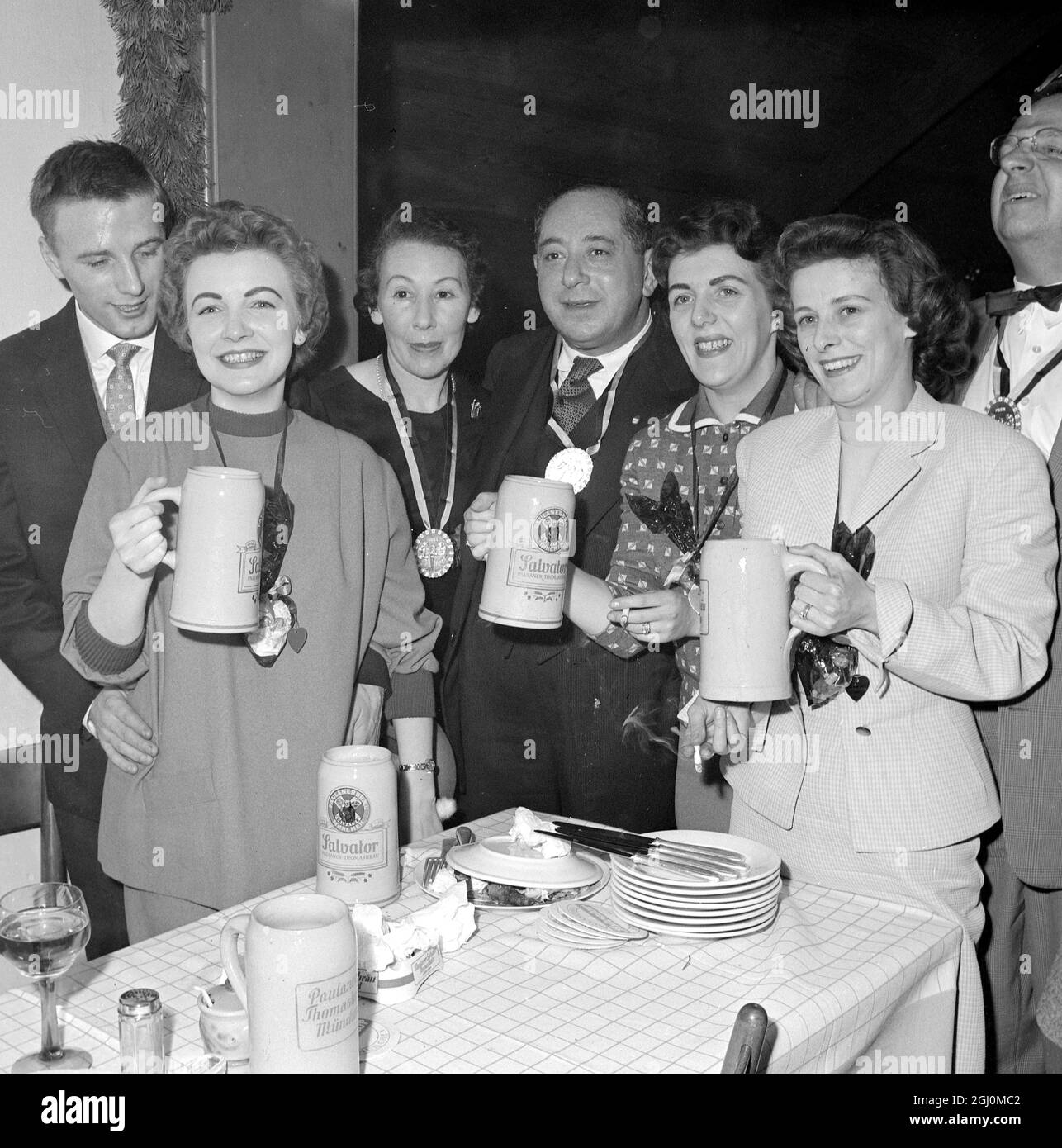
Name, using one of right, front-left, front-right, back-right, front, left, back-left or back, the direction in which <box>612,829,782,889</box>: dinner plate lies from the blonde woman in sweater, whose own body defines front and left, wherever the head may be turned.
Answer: front-left

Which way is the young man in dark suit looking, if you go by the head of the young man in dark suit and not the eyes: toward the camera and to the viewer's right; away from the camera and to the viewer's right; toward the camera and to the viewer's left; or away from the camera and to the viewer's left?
toward the camera and to the viewer's right

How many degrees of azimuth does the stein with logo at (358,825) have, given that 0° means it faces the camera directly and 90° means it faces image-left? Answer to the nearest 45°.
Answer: approximately 0°

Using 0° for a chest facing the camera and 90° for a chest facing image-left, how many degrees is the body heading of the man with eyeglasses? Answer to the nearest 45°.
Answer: approximately 45°

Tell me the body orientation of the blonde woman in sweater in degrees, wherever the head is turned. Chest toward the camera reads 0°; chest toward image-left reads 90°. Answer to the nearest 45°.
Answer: approximately 0°

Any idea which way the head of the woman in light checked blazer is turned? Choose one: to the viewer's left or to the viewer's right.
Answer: to the viewer's left

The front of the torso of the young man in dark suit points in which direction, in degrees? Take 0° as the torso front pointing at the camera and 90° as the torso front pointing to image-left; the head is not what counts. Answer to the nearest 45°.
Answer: approximately 315°

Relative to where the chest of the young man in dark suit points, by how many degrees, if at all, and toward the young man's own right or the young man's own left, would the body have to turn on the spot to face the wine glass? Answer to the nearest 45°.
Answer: approximately 45° to the young man's own right

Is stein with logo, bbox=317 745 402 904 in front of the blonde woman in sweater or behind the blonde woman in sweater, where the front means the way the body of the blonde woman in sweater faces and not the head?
in front
